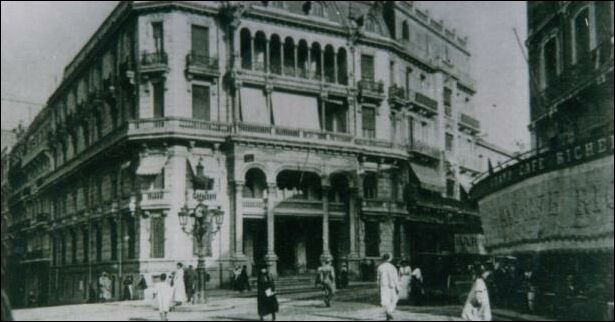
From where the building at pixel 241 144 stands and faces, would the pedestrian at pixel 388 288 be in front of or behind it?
in front

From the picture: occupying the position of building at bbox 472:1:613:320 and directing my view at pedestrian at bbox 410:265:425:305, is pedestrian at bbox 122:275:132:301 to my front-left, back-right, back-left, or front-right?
front-right

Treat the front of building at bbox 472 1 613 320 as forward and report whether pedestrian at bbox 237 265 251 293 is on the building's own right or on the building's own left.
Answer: on the building's own right

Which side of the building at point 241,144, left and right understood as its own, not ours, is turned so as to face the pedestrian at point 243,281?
front

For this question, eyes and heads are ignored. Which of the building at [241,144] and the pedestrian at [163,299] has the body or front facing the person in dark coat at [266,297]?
the building

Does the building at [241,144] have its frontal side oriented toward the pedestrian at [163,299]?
yes

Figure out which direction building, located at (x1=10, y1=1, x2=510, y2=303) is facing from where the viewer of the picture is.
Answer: facing the viewer

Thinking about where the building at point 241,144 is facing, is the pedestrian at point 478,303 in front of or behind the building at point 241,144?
in front

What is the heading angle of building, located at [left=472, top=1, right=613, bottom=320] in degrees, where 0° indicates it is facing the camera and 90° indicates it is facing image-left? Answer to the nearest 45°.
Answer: approximately 45°

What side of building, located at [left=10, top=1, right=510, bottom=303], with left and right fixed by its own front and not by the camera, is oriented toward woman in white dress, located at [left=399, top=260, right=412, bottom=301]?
front

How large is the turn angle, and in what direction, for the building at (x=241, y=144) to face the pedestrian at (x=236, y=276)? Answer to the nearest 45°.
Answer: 0° — it already faces them
